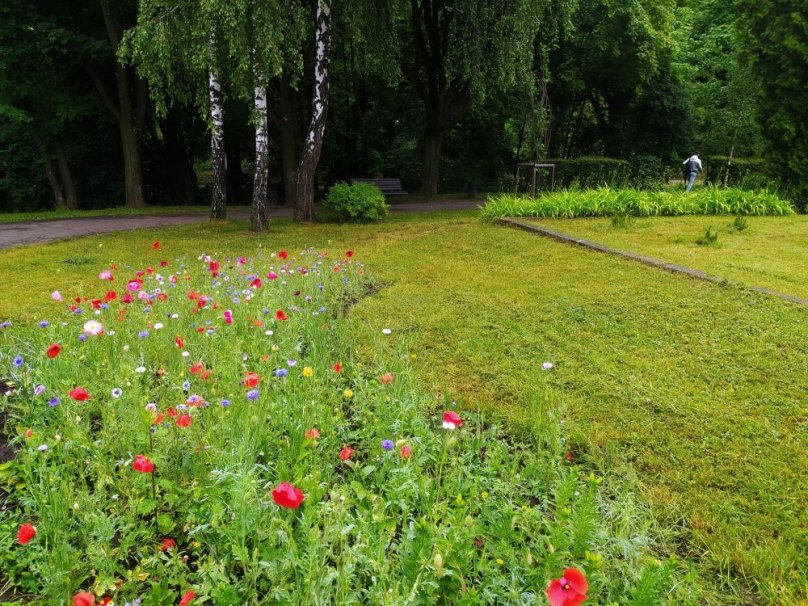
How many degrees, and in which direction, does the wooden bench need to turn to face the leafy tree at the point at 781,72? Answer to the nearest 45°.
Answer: approximately 45° to its left

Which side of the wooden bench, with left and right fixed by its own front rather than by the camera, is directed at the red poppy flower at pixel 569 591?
front

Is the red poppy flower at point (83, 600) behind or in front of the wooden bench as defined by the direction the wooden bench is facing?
in front

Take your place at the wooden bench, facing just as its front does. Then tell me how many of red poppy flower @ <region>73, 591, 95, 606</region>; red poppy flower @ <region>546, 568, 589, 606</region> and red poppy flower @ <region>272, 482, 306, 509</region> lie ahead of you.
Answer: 3

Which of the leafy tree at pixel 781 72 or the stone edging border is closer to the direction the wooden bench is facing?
the stone edging border

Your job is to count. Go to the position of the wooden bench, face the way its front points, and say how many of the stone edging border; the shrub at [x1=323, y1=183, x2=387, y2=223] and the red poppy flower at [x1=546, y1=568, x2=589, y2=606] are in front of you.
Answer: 3

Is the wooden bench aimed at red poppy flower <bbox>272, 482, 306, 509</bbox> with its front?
yes

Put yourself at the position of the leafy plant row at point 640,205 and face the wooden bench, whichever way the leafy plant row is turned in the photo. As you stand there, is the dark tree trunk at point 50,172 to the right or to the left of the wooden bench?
left

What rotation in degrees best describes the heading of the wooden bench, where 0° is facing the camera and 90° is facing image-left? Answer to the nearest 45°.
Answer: approximately 0°

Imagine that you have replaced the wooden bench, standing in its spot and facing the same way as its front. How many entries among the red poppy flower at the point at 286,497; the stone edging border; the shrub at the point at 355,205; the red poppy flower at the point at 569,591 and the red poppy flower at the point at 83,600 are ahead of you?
5
